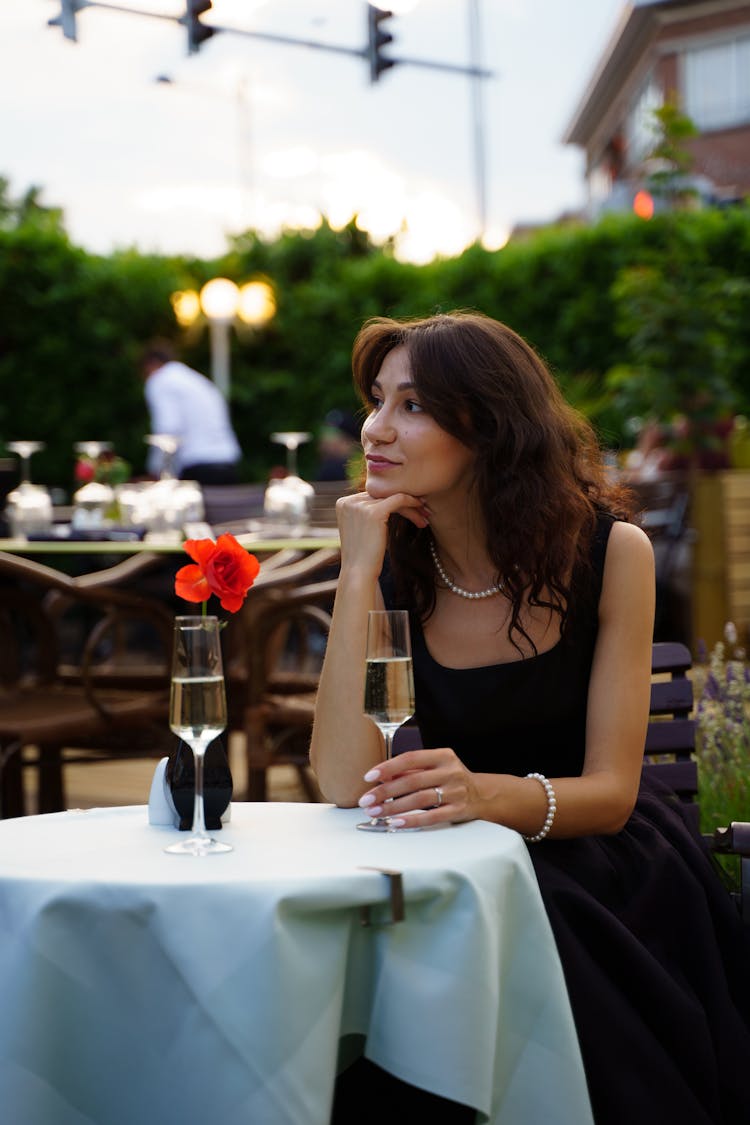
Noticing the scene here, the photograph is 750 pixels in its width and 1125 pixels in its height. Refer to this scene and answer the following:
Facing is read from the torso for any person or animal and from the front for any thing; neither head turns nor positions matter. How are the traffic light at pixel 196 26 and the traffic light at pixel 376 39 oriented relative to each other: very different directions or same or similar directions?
same or similar directions

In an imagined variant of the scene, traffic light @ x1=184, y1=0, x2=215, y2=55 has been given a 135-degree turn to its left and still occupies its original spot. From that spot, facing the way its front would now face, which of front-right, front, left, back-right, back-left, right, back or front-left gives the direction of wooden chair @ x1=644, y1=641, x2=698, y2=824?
back-left

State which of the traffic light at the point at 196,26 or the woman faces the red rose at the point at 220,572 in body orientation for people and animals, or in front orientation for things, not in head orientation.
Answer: the woman

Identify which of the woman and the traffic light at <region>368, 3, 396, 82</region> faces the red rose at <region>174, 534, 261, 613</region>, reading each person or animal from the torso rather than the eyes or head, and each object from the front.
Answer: the woman

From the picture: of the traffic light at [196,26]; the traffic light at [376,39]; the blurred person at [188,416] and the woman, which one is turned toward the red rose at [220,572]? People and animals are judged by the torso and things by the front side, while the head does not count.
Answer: the woman
